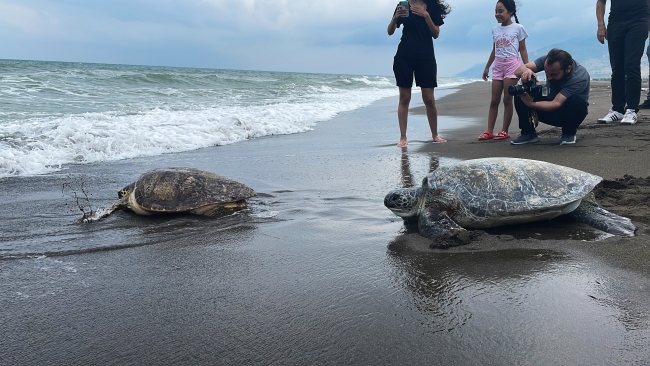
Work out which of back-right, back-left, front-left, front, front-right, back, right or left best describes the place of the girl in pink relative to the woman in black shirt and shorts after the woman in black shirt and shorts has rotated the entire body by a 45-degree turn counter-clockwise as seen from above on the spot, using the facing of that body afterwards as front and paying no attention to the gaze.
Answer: front-left

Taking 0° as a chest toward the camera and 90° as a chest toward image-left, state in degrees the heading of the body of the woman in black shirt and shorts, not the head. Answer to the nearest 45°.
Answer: approximately 0°

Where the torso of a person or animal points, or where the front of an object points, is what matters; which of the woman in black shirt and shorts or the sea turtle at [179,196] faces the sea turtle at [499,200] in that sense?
the woman in black shirt and shorts

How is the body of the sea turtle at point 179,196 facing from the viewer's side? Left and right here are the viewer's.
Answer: facing to the left of the viewer

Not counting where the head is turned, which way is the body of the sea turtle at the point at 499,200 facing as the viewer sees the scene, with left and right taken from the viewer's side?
facing to the left of the viewer

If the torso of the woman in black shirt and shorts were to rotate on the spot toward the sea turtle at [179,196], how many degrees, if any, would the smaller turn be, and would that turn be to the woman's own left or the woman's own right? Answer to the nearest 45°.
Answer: approximately 45° to the woman's own right

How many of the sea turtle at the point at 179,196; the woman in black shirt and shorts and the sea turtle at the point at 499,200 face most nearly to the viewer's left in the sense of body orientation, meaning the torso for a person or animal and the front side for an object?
2

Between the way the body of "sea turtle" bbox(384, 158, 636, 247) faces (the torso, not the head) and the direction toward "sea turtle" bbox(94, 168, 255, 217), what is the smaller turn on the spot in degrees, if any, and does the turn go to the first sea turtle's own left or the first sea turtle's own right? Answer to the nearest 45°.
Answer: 0° — it already faces it

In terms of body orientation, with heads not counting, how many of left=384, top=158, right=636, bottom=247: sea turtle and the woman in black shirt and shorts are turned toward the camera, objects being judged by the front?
1

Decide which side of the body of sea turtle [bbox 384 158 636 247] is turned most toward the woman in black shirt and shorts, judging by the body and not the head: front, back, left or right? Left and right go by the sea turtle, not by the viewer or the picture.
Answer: right

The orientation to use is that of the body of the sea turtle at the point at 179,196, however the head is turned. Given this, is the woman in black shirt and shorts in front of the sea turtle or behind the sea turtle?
behind
